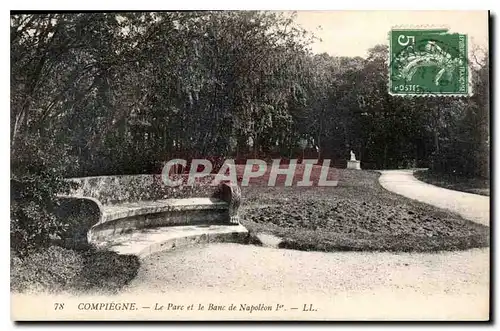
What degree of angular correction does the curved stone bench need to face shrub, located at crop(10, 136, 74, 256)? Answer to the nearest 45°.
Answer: approximately 135° to its right
